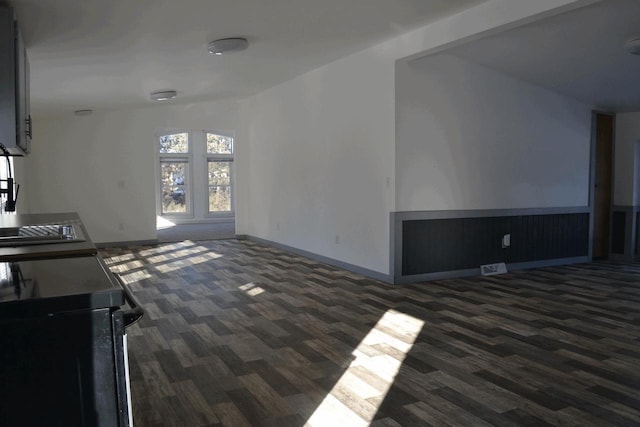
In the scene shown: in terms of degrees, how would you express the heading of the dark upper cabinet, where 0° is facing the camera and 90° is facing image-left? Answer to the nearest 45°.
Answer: approximately 270°

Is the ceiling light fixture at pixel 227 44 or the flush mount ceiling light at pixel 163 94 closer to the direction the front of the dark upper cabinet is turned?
the ceiling light fixture

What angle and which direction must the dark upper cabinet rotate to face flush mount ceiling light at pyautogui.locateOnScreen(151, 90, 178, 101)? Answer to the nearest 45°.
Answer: approximately 45° to its left

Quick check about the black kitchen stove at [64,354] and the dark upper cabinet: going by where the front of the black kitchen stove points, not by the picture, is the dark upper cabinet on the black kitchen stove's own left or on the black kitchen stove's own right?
on the black kitchen stove's own left

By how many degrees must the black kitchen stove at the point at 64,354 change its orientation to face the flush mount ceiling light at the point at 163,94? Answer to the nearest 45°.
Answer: approximately 90° to its left

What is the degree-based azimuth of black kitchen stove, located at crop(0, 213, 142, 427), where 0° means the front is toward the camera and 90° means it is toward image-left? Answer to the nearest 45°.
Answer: approximately 270°

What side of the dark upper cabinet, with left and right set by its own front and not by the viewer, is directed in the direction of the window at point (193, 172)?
left

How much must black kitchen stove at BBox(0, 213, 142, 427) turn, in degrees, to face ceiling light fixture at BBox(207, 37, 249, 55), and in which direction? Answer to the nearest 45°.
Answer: approximately 45° to its left

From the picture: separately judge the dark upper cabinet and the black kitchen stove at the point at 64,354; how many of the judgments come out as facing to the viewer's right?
2

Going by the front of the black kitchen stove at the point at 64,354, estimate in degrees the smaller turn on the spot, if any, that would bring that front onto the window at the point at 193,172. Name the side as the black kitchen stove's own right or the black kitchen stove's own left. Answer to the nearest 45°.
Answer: approximately 90° to the black kitchen stove's own left

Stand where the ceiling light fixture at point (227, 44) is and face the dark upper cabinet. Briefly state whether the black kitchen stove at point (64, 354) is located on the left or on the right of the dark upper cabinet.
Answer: left

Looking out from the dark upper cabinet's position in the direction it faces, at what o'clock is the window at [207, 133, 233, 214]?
The window is roughly at 10 o'clock from the dark upper cabinet.

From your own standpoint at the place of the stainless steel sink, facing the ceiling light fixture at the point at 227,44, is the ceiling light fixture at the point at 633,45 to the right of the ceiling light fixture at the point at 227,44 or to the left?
right
